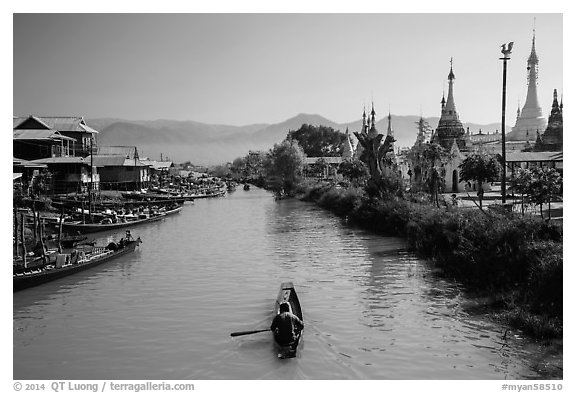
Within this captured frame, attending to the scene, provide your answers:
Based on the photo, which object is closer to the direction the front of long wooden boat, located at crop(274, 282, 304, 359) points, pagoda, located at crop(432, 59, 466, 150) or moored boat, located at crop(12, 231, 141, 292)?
the pagoda

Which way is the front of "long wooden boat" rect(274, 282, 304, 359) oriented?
away from the camera

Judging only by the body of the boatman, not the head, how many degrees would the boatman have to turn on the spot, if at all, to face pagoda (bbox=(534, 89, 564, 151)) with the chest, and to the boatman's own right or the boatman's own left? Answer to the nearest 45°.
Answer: approximately 45° to the boatman's own right

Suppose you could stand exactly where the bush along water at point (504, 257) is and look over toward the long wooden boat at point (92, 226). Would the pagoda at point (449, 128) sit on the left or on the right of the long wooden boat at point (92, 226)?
right

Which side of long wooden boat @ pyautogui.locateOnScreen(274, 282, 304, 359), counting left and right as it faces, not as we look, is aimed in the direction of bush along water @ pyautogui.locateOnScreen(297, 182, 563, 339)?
right

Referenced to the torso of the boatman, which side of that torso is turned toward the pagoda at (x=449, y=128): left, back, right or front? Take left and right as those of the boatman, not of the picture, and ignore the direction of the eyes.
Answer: front

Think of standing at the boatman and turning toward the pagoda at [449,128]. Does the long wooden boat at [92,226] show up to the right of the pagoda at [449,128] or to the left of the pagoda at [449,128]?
left

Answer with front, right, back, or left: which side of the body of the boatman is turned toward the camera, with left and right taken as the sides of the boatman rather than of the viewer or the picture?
back

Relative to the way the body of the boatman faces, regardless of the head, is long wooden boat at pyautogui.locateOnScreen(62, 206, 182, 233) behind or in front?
in front

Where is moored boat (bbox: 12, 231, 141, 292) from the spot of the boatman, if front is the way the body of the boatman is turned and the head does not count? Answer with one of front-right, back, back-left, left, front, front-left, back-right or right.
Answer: front-left

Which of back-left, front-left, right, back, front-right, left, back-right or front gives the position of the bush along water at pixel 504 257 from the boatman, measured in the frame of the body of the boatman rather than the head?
front-right
